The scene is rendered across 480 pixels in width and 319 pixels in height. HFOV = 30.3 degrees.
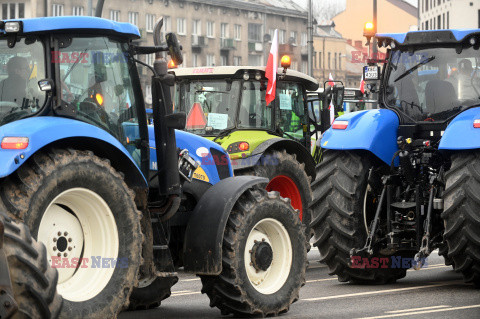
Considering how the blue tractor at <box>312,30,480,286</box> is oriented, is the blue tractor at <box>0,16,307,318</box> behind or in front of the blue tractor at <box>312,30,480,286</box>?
behind

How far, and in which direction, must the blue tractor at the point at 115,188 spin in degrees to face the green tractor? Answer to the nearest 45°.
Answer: approximately 45° to its left

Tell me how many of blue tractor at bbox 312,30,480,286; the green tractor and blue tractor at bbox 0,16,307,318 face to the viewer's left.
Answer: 0

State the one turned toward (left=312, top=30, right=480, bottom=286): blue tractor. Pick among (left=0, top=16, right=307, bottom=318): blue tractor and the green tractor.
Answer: (left=0, top=16, right=307, bottom=318): blue tractor

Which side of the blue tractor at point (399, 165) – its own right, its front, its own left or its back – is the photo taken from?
back

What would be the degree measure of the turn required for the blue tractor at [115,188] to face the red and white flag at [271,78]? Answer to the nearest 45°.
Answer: approximately 45° to its left

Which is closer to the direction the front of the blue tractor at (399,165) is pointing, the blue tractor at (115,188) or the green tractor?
the green tractor

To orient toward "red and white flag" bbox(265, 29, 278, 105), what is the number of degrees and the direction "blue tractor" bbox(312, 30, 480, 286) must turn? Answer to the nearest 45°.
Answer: approximately 45° to its left

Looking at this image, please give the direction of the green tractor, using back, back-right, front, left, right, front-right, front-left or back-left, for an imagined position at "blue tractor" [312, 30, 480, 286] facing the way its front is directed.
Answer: front-left

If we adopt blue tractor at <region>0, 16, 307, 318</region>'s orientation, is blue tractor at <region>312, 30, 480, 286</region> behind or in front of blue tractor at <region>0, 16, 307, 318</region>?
in front
